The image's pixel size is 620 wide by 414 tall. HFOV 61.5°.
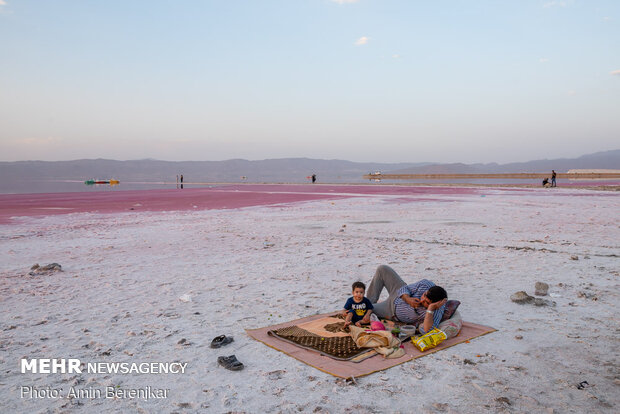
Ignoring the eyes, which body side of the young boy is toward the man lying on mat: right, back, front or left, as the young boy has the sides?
left

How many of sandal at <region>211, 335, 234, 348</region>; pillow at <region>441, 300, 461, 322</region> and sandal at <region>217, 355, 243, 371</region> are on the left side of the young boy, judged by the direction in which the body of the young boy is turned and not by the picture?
1

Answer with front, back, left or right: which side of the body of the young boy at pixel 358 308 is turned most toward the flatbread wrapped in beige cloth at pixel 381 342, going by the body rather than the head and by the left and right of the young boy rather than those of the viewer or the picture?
front

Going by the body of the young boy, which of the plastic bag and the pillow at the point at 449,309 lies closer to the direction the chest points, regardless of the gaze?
the plastic bag

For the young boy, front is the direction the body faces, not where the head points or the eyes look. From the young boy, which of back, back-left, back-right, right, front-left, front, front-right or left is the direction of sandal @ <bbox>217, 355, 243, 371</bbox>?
front-right

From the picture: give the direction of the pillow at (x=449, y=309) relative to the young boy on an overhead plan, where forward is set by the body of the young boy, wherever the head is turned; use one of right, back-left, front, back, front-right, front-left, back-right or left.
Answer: left

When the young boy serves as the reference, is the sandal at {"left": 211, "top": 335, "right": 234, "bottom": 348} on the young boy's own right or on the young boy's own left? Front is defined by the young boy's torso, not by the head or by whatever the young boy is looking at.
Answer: on the young boy's own right

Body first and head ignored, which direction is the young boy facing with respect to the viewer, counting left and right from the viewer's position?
facing the viewer

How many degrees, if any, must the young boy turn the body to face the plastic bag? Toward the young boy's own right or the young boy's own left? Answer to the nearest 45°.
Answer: approximately 45° to the young boy's own left

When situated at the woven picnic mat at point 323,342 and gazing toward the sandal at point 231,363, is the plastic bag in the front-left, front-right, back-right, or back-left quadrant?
back-left
